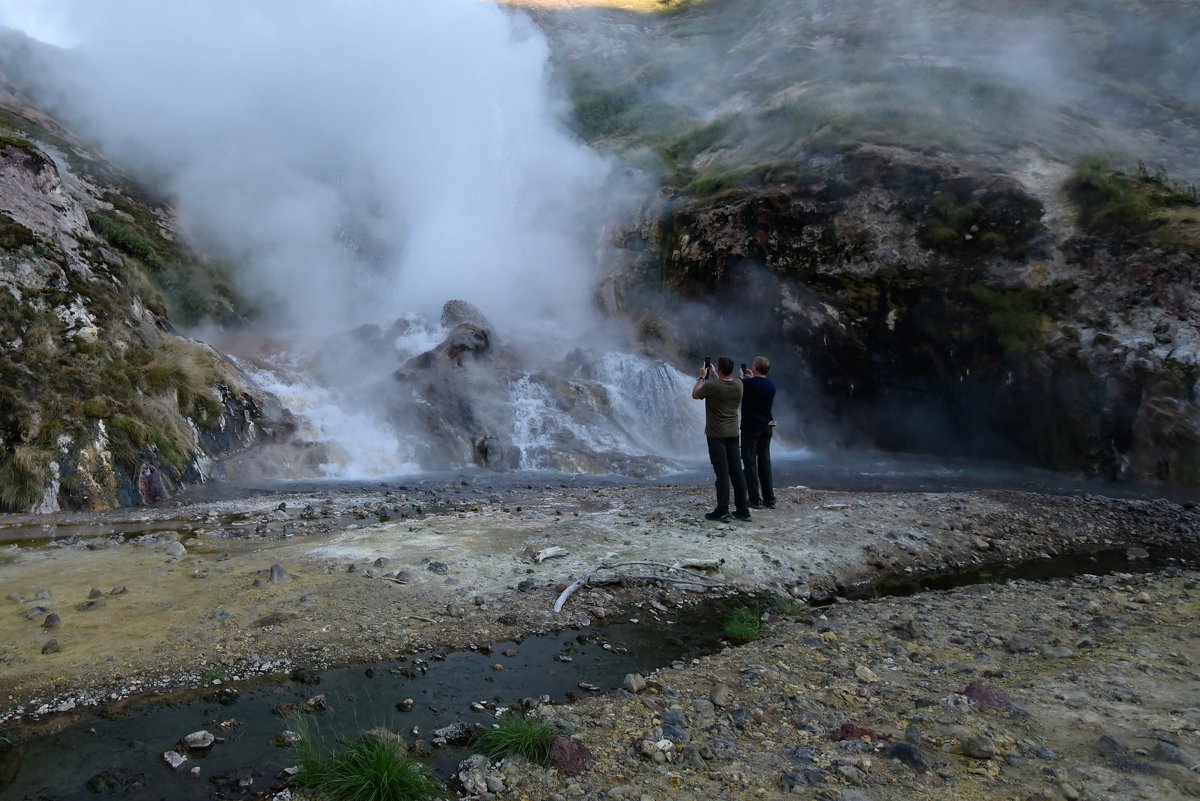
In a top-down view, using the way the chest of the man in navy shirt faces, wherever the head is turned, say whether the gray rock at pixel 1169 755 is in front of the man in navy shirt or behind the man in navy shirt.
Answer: behind

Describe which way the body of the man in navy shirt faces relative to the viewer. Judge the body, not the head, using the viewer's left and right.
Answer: facing away from the viewer and to the left of the viewer

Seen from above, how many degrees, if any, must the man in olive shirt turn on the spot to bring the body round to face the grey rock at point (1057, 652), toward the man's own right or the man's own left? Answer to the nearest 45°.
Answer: approximately 180°

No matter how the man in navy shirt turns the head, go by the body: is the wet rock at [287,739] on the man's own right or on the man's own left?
on the man's own left

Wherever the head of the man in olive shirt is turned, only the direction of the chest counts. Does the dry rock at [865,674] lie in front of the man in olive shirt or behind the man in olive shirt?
behind

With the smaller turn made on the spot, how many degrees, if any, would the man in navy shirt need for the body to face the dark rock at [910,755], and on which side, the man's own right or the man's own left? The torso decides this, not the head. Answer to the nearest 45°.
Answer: approximately 135° to the man's own left

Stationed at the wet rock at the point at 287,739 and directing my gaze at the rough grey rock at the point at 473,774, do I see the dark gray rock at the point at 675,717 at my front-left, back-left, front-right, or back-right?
front-left

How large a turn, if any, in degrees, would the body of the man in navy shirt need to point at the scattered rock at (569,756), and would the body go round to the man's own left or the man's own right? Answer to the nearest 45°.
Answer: approximately 135° to the man's own left

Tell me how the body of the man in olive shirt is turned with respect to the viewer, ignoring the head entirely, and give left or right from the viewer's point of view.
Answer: facing away from the viewer and to the left of the viewer

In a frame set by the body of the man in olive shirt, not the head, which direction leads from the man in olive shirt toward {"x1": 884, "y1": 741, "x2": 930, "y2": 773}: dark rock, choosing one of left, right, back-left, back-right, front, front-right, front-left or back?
back-left

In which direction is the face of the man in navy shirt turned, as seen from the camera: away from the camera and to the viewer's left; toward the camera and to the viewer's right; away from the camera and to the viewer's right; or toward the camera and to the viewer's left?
away from the camera and to the viewer's left

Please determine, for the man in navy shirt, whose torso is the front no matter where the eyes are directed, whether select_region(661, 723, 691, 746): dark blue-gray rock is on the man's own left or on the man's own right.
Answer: on the man's own left

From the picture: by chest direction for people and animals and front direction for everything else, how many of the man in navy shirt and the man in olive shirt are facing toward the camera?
0

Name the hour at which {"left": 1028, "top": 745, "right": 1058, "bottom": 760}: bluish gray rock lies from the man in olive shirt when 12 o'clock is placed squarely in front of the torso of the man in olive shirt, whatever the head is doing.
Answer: The bluish gray rock is roughly at 7 o'clock from the man in olive shirt.
